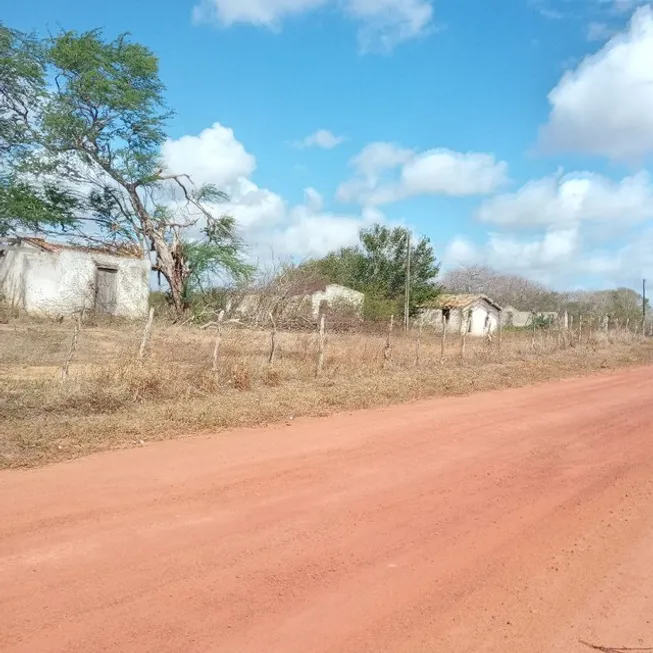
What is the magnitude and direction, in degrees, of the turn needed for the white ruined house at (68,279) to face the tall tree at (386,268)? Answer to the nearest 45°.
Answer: approximately 135° to its left

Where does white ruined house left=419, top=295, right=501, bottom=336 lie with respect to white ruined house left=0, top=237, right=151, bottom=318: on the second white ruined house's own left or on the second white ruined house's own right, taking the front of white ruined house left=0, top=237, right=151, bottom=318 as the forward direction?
on the second white ruined house's own left

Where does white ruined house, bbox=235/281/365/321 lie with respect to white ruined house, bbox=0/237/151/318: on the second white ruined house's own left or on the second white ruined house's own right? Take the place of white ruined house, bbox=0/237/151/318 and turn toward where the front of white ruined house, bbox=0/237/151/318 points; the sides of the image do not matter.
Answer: on the second white ruined house's own left

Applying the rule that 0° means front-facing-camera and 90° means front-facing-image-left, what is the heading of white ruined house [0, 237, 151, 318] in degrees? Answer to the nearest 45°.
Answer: approximately 0°
